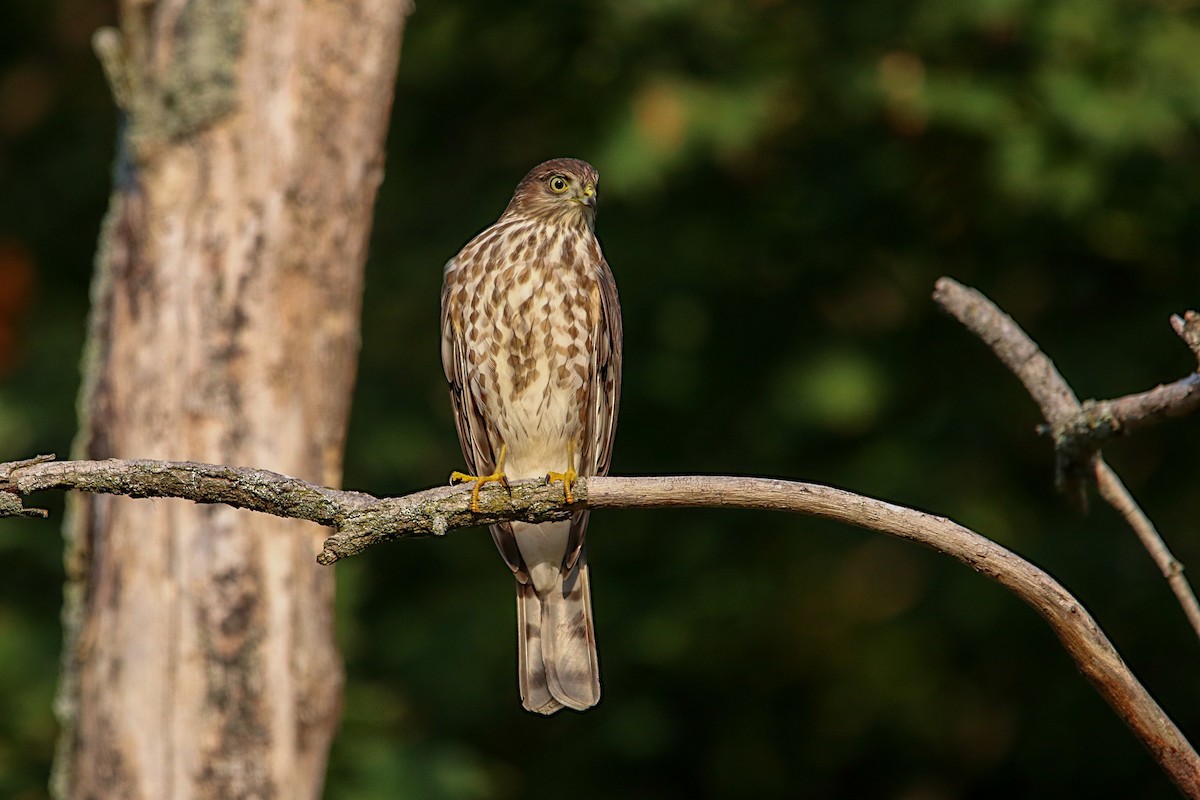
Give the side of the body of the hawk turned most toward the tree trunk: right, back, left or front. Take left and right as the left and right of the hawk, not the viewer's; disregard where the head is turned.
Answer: right

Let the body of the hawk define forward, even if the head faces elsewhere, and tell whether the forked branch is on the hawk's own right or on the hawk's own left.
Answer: on the hawk's own left

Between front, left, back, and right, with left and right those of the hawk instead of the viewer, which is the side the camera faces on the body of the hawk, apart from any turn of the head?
front

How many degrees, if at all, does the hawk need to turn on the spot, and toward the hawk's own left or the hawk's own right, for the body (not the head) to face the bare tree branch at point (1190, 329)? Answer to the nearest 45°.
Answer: approximately 45° to the hawk's own left
